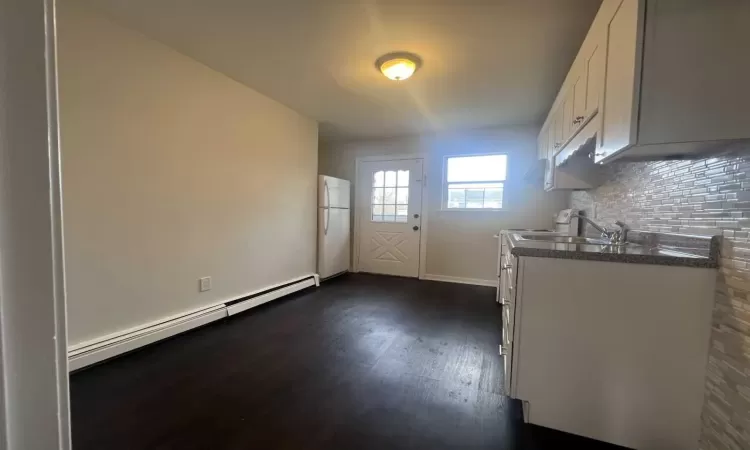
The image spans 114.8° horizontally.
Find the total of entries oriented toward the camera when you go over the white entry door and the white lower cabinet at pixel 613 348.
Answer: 1

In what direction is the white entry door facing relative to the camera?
toward the camera

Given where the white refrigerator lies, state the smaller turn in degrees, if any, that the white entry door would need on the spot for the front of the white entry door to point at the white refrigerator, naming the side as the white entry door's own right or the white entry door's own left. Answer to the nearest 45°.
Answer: approximately 45° to the white entry door's own right

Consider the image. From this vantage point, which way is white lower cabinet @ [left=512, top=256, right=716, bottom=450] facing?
to the viewer's left

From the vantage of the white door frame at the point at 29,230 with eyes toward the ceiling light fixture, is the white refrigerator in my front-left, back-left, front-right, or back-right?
front-left

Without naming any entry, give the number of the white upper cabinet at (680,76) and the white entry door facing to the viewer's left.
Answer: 1

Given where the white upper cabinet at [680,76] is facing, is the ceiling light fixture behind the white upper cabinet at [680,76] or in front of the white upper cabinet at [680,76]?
in front

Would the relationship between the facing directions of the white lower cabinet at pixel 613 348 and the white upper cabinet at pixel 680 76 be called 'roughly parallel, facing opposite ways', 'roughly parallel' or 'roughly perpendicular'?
roughly parallel

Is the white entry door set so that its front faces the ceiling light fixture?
yes

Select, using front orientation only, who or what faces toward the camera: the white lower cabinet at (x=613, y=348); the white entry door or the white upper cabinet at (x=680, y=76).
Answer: the white entry door

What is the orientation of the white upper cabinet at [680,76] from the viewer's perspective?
to the viewer's left
